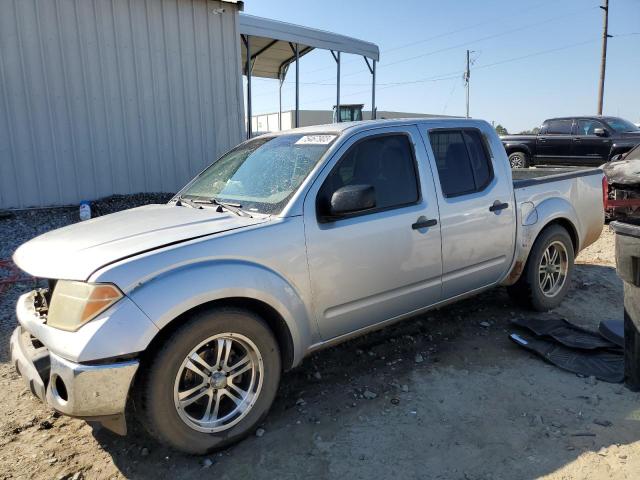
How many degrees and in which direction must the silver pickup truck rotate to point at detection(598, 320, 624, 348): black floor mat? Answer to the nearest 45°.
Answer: approximately 135° to its left

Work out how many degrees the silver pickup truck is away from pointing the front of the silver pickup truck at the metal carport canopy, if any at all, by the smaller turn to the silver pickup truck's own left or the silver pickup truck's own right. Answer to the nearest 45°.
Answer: approximately 135° to the silver pickup truck's own right

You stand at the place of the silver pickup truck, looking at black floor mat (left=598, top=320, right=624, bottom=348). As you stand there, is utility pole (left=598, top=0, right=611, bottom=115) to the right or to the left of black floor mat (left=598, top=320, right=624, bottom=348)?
left

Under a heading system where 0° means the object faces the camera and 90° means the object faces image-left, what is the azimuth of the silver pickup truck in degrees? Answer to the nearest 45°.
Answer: approximately 45°

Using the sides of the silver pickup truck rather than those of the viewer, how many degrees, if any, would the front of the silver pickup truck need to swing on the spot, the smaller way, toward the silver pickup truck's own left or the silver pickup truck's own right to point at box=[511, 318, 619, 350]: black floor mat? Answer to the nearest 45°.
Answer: approximately 135° to the silver pickup truck's own left

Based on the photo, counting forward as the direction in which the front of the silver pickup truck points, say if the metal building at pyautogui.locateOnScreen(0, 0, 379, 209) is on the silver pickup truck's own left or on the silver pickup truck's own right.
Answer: on the silver pickup truck's own right

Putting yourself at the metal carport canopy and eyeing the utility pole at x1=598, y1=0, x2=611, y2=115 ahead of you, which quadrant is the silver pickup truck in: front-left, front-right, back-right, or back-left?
back-right

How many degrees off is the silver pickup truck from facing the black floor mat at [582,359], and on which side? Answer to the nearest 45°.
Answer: approximately 135° to its left

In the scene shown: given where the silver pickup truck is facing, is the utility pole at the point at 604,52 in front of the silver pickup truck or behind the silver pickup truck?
behind
